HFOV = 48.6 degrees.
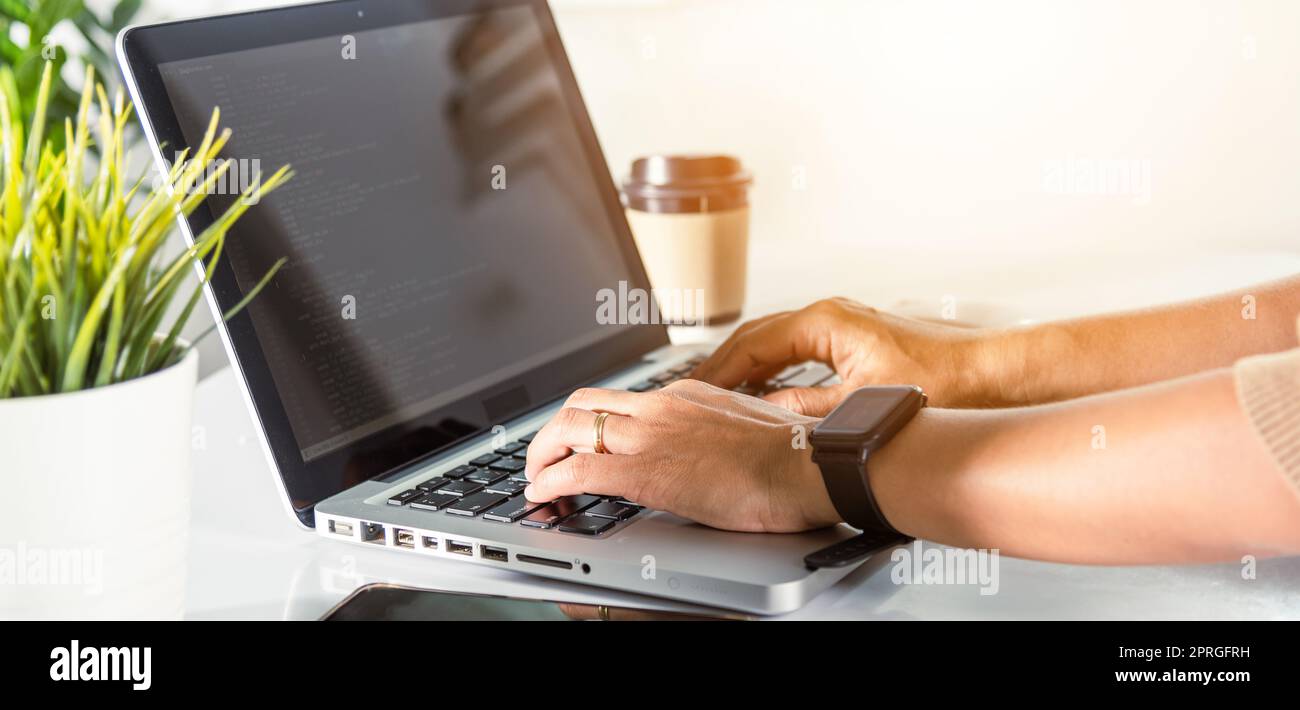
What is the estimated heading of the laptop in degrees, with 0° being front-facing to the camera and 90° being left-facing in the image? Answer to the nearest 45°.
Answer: approximately 315°

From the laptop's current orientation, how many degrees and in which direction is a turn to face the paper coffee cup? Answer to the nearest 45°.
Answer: approximately 90° to its left
